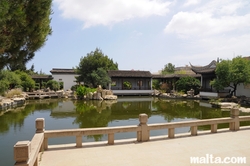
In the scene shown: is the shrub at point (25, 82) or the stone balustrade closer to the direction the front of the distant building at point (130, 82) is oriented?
the stone balustrade

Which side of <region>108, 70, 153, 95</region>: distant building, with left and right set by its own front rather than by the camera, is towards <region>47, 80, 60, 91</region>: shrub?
right

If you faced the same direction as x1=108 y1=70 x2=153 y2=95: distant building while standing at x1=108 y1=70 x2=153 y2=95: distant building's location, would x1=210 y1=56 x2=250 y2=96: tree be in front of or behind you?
in front

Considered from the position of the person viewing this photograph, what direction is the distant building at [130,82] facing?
facing the viewer

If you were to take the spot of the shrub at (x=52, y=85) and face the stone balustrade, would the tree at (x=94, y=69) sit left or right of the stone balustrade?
left

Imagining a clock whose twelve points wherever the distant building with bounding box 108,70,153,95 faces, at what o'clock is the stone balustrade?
The stone balustrade is roughly at 12 o'clock from the distant building.

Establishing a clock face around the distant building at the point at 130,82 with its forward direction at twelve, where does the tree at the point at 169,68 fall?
The tree is roughly at 7 o'clock from the distant building.

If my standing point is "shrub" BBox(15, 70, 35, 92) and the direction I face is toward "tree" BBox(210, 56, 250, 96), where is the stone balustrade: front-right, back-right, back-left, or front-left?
front-right

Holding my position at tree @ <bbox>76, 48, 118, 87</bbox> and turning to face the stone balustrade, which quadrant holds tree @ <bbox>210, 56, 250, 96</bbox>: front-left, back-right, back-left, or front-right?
front-left

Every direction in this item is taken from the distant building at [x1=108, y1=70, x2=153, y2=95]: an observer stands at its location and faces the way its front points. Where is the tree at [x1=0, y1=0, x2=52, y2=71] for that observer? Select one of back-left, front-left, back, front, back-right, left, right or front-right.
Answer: front

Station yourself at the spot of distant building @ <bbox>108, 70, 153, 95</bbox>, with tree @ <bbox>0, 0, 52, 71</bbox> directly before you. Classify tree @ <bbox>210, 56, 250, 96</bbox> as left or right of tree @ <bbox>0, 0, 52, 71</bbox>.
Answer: left
